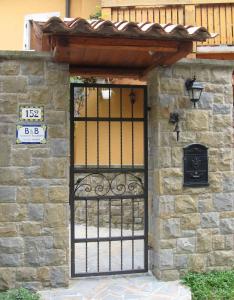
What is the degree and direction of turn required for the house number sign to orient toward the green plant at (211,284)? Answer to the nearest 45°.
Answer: approximately 90° to its left

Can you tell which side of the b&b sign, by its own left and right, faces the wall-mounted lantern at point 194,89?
left

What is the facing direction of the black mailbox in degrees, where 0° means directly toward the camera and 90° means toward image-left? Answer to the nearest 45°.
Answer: approximately 0°

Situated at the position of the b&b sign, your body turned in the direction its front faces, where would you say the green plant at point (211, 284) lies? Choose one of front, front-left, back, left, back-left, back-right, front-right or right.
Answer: left

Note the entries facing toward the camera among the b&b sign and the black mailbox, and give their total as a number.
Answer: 2

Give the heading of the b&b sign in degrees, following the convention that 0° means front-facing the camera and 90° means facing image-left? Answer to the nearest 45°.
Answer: approximately 0°

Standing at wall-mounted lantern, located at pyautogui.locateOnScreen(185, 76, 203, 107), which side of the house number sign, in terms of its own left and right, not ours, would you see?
left

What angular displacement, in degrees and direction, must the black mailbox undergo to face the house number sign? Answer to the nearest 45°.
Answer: approximately 45° to its right
